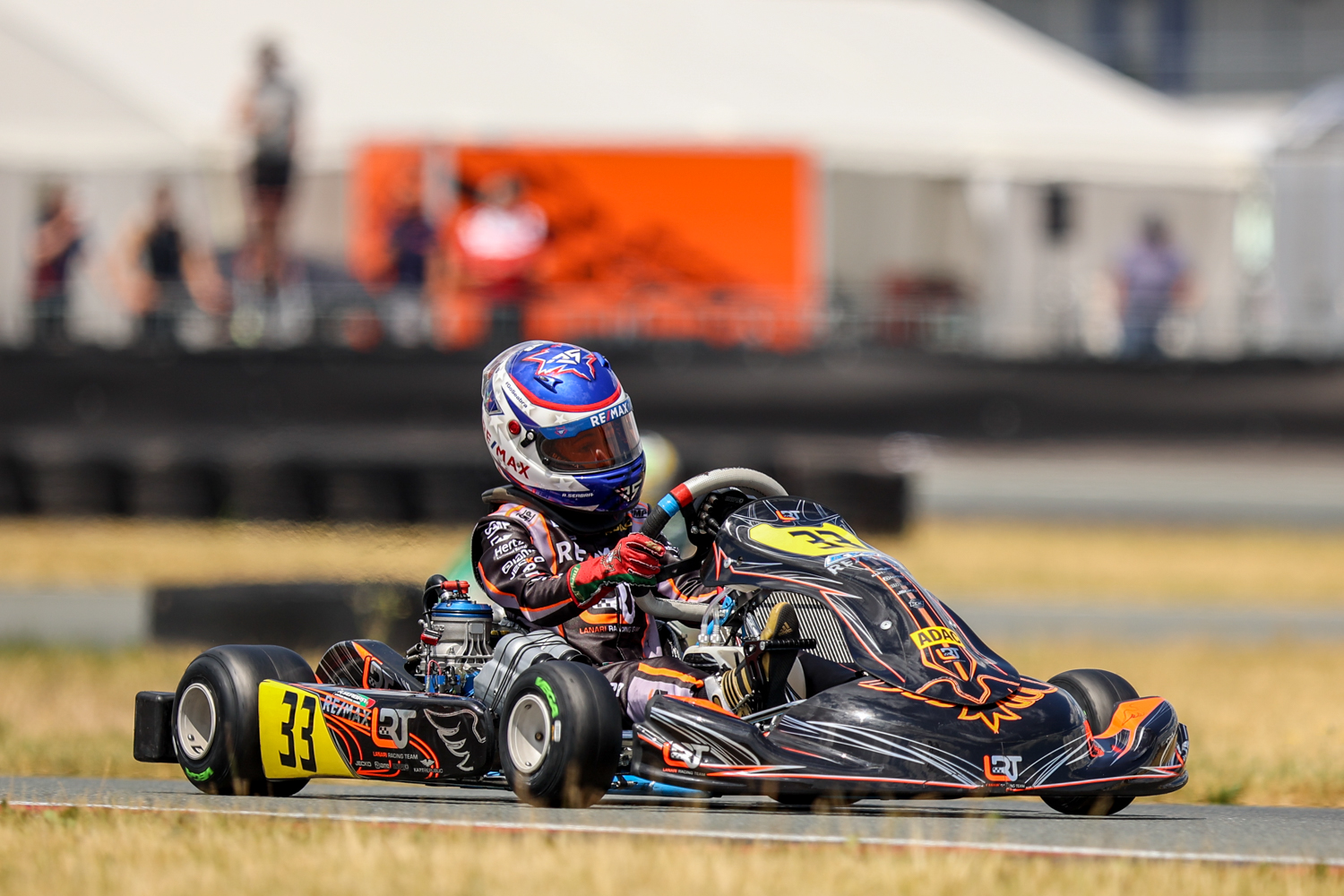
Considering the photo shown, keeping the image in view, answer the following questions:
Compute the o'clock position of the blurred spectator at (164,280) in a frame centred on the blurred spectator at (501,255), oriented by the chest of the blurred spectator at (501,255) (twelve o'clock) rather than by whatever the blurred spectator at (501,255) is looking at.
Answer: the blurred spectator at (164,280) is roughly at 3 o'clock from the blurred spectator at (501,255).

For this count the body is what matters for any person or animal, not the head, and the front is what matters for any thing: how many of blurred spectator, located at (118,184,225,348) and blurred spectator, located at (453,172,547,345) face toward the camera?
2

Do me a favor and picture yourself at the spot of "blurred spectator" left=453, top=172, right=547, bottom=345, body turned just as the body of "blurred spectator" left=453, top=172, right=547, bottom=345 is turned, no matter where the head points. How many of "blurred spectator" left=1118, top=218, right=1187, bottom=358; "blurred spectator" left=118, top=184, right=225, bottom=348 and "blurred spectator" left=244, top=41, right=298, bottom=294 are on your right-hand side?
2

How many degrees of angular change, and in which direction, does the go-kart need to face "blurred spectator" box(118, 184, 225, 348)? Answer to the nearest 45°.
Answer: approximately 135° to its left

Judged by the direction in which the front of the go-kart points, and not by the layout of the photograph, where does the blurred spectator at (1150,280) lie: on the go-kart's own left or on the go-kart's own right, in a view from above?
on the go-kart's own left

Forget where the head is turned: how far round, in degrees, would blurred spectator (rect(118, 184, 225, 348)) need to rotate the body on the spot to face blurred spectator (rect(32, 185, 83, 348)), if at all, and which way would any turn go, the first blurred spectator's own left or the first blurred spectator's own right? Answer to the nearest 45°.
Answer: approximately 135° to the first blurred spectator's own right

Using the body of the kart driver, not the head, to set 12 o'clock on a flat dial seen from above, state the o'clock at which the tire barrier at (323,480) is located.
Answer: The tire barrier is roughly at 7 o'clock from the kart driver.

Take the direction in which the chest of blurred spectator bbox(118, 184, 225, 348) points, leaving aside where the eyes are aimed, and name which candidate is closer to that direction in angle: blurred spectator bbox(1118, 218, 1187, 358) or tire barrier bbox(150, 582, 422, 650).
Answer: the tire barrier

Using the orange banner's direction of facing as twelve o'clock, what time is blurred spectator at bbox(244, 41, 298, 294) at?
The blurred spectator is roughly at 2 o'clock from the orange banner.

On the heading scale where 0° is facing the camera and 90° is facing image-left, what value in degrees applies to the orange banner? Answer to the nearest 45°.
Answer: approximately 0°

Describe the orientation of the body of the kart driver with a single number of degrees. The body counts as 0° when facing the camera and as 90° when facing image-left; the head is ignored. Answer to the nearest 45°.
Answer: approximately 315°
